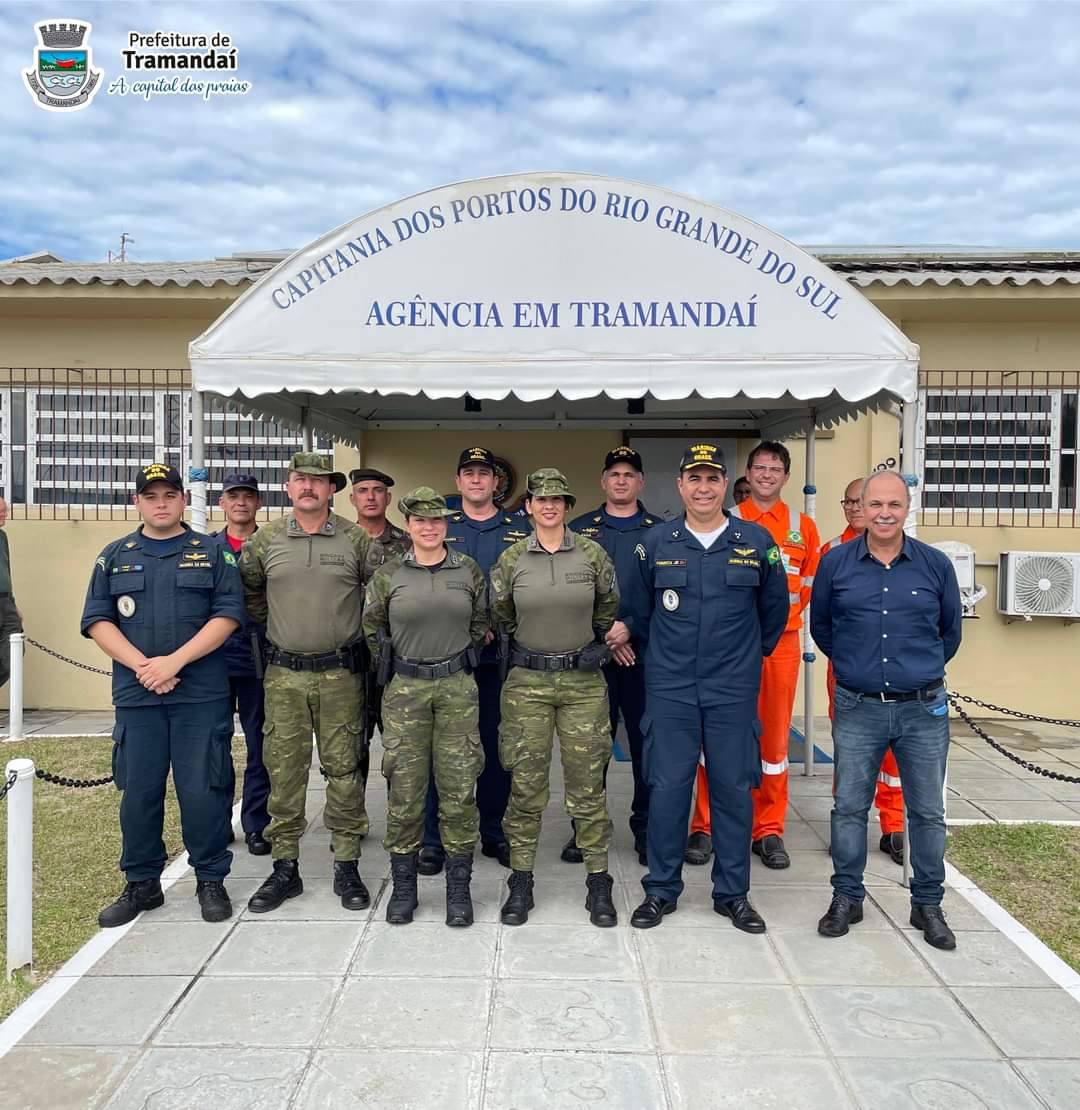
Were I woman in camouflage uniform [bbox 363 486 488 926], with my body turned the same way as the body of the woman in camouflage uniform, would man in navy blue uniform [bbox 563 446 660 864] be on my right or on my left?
on my left

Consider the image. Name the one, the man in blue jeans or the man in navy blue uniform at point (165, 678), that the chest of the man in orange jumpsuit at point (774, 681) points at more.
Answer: the man in blue jeans

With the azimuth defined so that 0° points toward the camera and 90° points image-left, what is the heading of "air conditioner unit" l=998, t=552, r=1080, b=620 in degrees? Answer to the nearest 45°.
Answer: approximately 0°

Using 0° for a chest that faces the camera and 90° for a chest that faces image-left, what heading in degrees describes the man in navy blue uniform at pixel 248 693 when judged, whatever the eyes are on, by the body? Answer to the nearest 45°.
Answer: approximately 0°

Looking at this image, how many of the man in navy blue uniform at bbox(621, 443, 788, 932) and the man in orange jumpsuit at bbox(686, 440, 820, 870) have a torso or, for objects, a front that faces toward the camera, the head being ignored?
2
